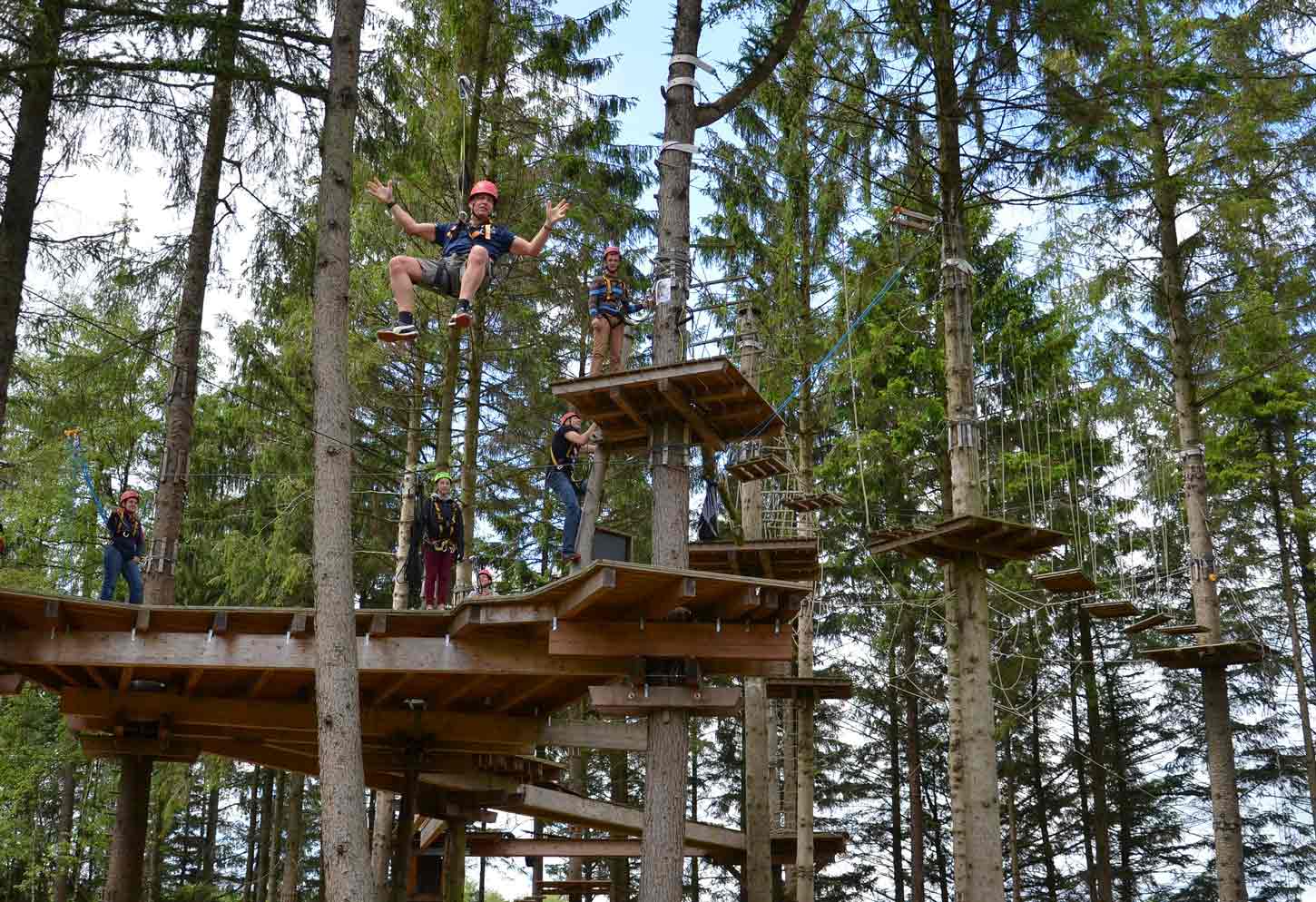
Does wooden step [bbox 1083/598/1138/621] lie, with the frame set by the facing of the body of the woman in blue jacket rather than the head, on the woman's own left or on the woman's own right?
on the woman's own left

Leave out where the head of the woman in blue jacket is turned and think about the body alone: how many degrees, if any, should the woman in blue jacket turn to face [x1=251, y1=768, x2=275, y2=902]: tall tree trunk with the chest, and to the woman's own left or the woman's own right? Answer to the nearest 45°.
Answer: approximately 180°

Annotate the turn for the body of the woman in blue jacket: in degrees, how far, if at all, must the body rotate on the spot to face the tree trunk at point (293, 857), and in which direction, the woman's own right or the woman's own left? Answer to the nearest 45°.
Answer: approximately 180°

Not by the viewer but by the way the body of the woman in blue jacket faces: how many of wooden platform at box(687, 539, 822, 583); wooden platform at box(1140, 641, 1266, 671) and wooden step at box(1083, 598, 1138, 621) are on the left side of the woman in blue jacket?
3

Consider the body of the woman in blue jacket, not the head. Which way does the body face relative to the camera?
toward the camera

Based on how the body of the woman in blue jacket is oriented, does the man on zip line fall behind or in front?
in front

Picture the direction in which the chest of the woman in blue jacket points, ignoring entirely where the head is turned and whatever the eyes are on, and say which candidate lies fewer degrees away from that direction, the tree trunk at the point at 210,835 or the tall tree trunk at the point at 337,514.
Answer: the tall tree trunk

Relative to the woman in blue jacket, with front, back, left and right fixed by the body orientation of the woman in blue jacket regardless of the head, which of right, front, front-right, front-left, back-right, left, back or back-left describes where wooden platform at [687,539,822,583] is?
left

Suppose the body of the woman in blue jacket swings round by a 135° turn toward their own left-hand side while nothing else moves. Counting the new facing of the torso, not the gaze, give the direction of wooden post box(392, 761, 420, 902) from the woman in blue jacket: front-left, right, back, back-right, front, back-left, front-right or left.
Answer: front-right

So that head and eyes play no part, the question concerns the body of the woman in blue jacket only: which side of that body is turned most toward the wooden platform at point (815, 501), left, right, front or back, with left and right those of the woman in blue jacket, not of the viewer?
left

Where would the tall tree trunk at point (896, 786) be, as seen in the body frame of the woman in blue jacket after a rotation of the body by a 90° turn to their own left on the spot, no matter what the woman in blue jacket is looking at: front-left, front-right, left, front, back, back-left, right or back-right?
front-left
